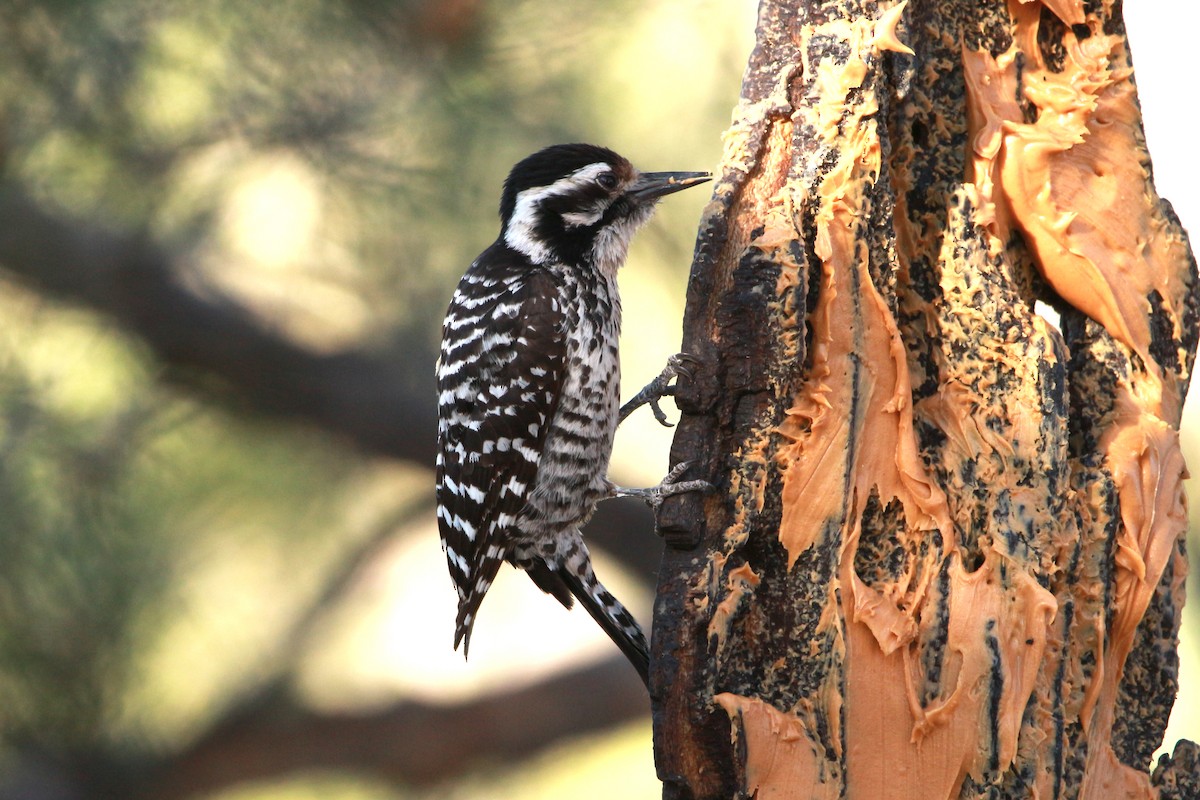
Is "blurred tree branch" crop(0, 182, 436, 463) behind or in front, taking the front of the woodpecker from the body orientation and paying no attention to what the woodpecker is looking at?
behind

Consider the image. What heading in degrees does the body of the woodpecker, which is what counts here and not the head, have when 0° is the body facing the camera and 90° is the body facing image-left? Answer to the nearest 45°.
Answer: approximately 270°

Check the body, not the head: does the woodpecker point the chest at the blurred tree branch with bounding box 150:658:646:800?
no
